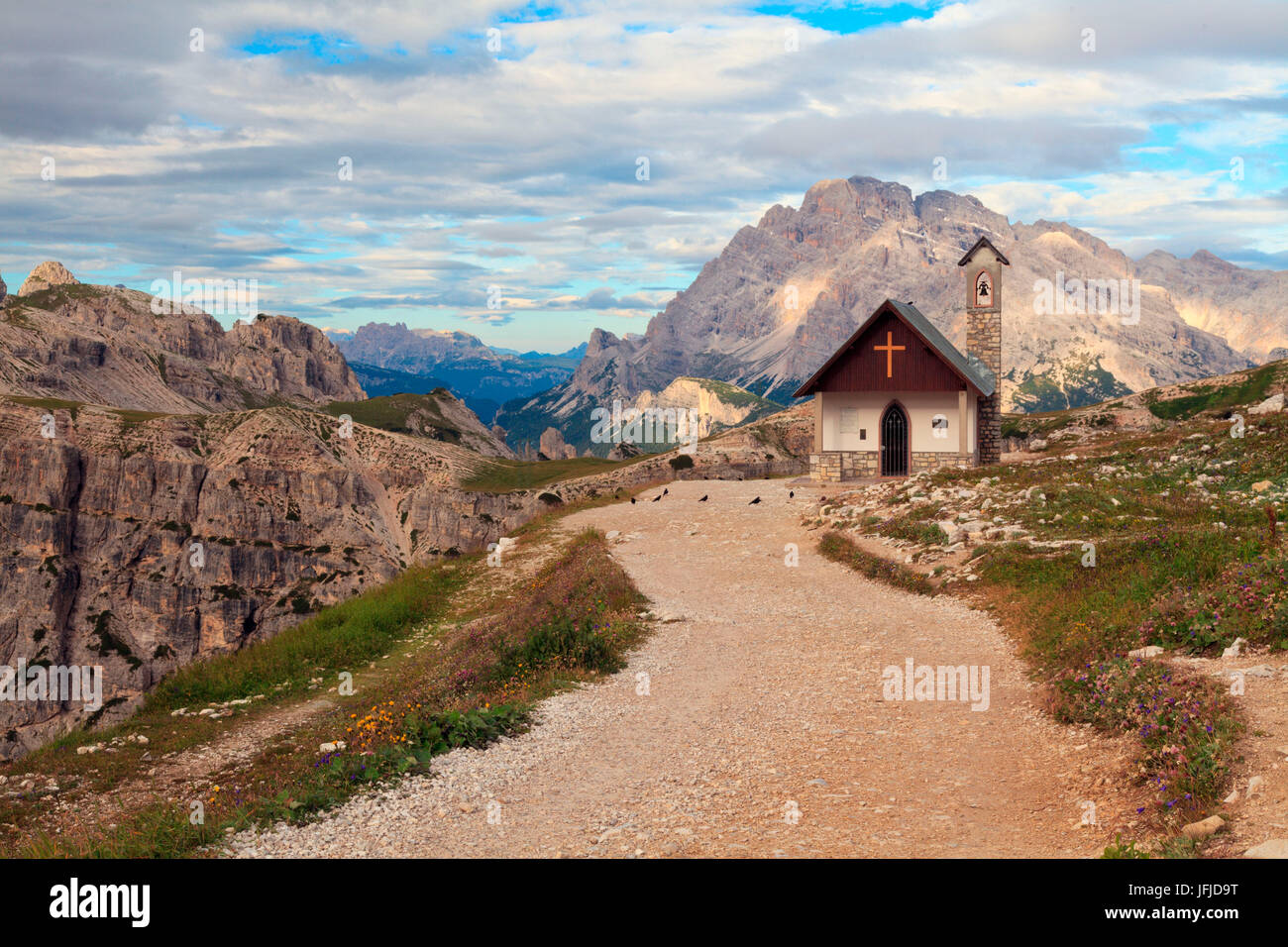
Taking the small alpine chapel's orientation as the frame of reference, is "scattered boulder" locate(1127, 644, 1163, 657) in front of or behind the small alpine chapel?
in front

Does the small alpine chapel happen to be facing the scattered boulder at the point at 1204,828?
yes

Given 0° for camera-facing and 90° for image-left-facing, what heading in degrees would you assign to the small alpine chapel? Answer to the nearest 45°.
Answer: approximately 0°

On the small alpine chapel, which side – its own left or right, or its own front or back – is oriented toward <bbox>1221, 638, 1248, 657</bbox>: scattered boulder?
front

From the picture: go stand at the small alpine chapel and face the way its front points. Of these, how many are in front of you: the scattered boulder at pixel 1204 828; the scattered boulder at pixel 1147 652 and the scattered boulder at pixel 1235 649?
3
